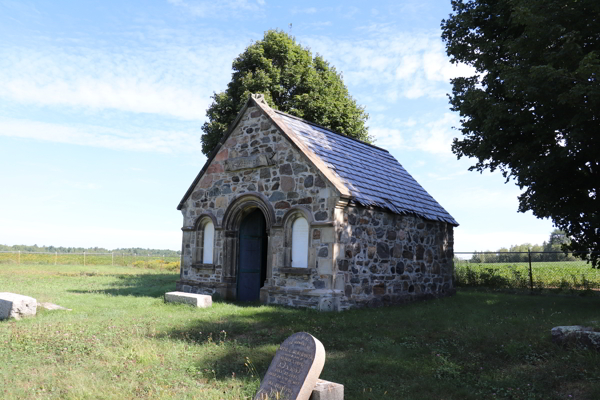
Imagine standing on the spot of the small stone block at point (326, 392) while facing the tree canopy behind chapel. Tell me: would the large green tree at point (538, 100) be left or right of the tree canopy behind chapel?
right

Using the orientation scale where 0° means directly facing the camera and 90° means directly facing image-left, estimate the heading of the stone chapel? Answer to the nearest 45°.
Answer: approximately 45°

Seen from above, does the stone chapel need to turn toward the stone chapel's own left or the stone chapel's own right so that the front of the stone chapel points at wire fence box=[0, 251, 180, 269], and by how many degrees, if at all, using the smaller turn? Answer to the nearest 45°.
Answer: approximately 90° to the stone chapel's own right

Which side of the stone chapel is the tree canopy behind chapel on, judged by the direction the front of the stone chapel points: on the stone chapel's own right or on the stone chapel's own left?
on the stone chapel's own right

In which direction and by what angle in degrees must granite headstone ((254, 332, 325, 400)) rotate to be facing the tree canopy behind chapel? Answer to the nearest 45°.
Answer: approximately 135° to its right

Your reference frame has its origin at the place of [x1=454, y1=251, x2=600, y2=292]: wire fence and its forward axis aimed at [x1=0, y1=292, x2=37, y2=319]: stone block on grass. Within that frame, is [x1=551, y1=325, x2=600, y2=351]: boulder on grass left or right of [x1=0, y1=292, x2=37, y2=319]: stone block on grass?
left

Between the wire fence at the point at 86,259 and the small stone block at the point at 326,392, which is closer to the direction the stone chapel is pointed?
the small stone block

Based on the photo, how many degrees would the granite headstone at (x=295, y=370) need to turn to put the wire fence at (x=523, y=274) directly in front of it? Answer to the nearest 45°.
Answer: approximately 180°

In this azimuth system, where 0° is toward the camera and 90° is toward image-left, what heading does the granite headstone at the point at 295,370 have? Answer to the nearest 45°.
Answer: approximately 45°

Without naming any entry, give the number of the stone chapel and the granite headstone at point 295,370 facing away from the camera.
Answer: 0

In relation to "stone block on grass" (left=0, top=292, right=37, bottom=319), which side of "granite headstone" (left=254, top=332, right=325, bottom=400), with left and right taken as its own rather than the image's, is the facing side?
right

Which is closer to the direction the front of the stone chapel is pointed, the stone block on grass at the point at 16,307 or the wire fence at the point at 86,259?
the stone block on grass

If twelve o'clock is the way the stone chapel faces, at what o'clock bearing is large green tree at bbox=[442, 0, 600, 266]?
The large green tree is roughly at 8 o'clock from the stone chapel.

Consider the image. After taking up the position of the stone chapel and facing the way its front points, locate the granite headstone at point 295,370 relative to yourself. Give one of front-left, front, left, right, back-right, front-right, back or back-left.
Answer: front-left

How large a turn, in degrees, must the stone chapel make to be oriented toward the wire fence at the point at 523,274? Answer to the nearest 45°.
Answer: approximately 180°
